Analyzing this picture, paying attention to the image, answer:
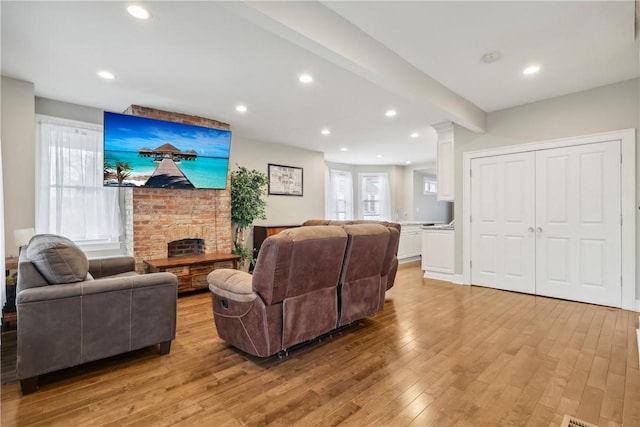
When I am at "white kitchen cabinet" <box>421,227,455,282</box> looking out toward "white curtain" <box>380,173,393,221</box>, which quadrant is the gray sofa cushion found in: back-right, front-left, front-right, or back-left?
back-left

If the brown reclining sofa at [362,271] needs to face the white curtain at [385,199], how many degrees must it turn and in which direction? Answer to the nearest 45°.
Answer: approximately 45° to its right

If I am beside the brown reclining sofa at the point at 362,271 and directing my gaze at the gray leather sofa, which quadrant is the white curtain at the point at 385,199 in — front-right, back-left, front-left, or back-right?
back-right

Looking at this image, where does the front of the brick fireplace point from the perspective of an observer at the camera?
facing the viewer and to the right of the viewer

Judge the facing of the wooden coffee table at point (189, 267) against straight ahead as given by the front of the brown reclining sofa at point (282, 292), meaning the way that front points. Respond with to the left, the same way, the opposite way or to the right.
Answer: the opposite way

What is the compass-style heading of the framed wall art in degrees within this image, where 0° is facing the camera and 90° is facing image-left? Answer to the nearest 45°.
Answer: approximately 315°

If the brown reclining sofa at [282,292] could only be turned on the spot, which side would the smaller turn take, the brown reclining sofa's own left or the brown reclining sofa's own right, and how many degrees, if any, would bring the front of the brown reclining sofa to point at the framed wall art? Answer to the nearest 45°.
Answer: approximately 45° to the brown reclining sofa's own right
